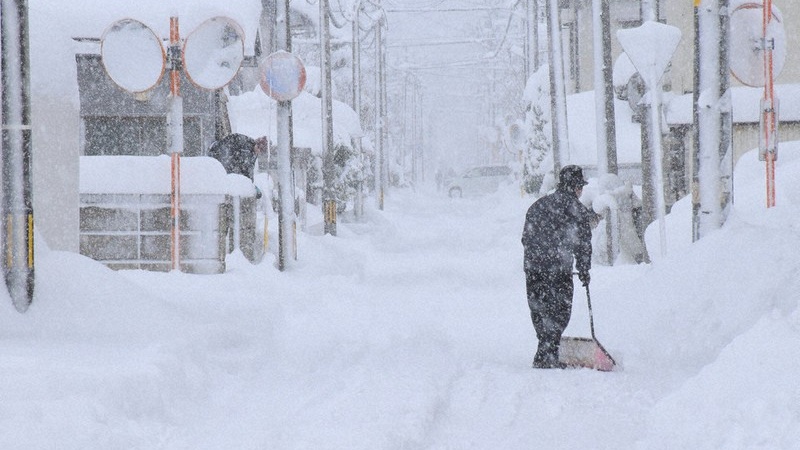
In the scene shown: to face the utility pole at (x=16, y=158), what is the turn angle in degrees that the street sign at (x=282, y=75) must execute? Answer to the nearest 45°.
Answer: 0° — it already faces it

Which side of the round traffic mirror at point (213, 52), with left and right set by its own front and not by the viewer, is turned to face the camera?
front

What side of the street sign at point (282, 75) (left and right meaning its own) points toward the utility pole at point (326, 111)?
back

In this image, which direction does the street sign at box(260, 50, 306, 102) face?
toward the camera

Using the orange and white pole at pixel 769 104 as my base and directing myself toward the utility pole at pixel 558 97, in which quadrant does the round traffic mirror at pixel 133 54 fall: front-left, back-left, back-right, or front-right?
front-left

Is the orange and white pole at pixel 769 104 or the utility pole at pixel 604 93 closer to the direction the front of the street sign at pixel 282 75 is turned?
the orange and white pole

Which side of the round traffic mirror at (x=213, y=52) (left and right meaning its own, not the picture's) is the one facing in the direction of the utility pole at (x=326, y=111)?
back

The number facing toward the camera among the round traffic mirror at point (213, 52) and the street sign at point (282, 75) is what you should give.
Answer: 2

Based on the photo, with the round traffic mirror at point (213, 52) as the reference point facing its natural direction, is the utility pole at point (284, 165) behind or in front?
behind
